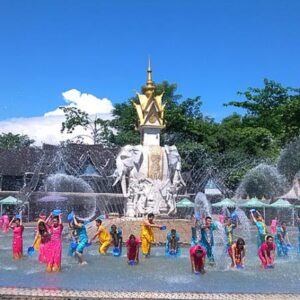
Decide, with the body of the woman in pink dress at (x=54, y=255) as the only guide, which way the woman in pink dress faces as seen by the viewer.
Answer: toward the camera

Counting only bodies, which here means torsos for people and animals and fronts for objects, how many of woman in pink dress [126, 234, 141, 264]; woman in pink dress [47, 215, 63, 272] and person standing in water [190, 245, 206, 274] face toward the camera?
3

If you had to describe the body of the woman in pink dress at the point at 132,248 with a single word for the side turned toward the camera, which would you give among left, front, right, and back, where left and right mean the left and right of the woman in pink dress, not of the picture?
front

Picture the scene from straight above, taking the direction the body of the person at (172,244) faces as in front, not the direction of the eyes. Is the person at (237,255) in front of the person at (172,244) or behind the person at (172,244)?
in front

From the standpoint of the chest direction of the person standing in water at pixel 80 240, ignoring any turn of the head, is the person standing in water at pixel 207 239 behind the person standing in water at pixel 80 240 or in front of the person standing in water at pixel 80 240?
behind

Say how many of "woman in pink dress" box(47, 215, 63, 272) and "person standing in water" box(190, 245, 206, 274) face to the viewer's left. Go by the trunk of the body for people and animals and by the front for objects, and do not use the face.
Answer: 0

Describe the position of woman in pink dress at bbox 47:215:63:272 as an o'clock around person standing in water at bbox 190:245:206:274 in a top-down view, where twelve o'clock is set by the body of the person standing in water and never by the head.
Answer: The woman in pink dress is roughly at 3 o'clock from the person standing in water.

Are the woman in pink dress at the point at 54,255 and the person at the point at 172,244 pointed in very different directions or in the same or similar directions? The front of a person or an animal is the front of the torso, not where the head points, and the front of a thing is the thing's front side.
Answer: same or similar directions

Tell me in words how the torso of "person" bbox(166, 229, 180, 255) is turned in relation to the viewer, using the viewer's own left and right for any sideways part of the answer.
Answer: facing the viewer

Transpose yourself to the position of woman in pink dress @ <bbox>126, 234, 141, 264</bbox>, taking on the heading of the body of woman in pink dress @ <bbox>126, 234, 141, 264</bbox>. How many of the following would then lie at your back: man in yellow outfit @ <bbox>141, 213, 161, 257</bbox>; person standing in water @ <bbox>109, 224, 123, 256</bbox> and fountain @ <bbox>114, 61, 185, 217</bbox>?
3
